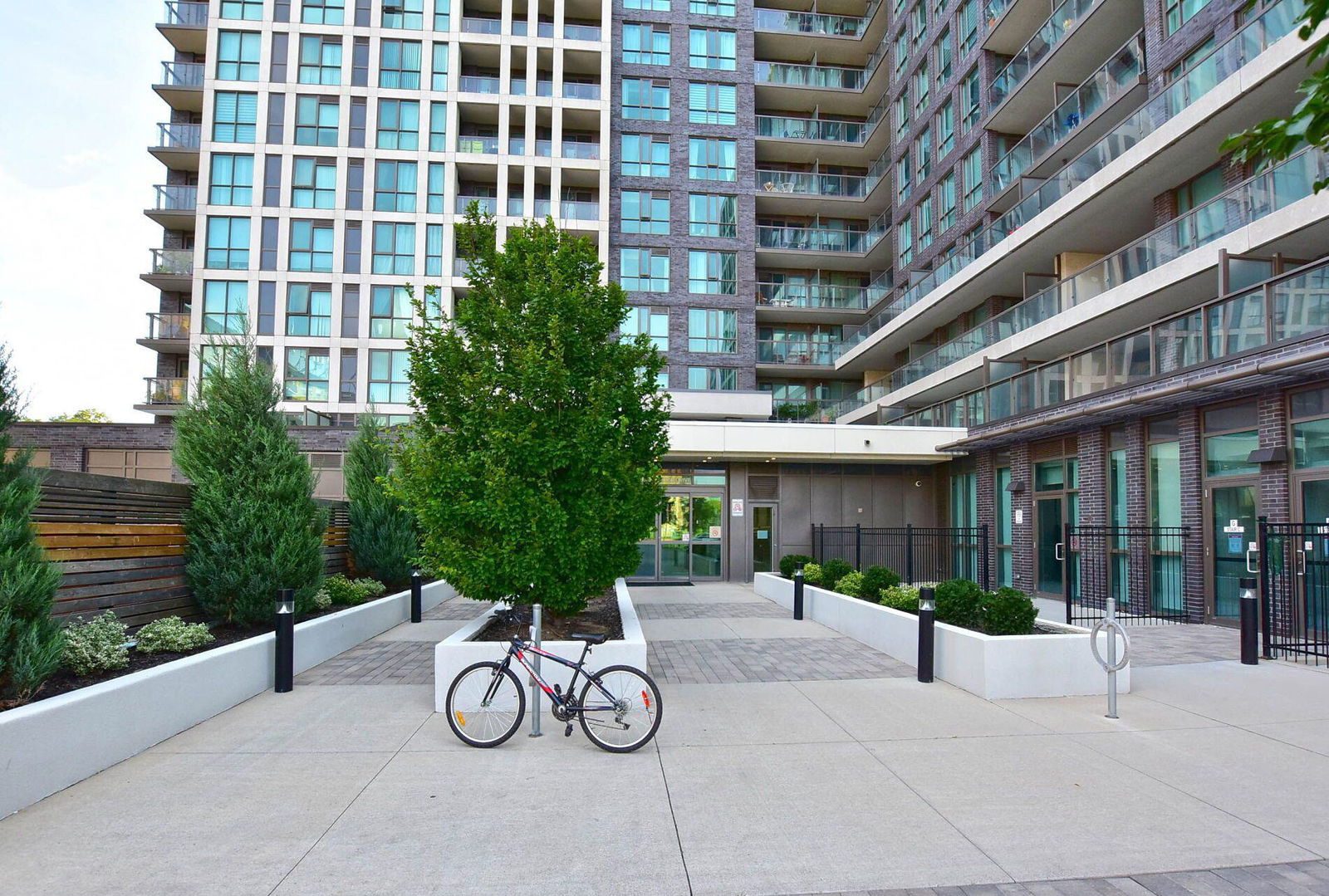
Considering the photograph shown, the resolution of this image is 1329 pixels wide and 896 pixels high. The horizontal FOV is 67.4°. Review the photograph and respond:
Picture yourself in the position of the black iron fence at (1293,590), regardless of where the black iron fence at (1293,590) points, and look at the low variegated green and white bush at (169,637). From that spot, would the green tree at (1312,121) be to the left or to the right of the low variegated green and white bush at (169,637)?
left

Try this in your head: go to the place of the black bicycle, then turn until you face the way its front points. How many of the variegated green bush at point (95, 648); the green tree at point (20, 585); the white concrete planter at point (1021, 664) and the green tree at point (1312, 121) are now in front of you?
2

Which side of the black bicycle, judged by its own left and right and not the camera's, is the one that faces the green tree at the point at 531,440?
right

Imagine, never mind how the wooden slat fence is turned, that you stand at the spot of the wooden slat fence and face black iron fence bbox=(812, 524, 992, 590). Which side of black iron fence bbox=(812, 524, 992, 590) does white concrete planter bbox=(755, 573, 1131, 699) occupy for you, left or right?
right

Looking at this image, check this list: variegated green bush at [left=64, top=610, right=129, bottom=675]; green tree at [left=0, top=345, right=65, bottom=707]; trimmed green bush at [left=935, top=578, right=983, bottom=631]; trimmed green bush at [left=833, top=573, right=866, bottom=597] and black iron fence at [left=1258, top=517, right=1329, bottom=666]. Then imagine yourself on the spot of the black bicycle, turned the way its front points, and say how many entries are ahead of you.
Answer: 2

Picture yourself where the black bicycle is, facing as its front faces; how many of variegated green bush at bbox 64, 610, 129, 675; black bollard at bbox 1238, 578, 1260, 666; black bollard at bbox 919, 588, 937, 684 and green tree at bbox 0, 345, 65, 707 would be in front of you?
2

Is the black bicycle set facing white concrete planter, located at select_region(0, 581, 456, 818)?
yes

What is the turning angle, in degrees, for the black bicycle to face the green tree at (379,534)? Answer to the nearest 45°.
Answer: approximately 90° to its right

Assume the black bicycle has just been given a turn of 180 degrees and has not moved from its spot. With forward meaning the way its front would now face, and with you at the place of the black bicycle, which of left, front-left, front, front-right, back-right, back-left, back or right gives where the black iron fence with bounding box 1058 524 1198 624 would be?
front-left

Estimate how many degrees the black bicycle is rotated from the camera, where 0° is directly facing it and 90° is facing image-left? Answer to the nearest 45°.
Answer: approximately 90°
